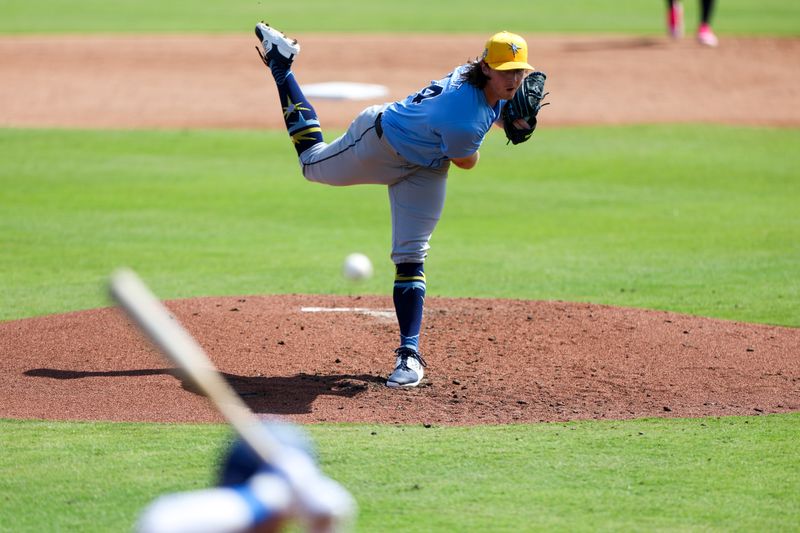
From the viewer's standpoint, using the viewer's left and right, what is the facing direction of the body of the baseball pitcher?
facing the viewer and to the right of the viewer

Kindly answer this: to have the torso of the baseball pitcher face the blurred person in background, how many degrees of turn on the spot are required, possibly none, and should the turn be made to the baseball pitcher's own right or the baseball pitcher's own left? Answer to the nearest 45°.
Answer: approximately 135° to the baseball pitcher's own left
